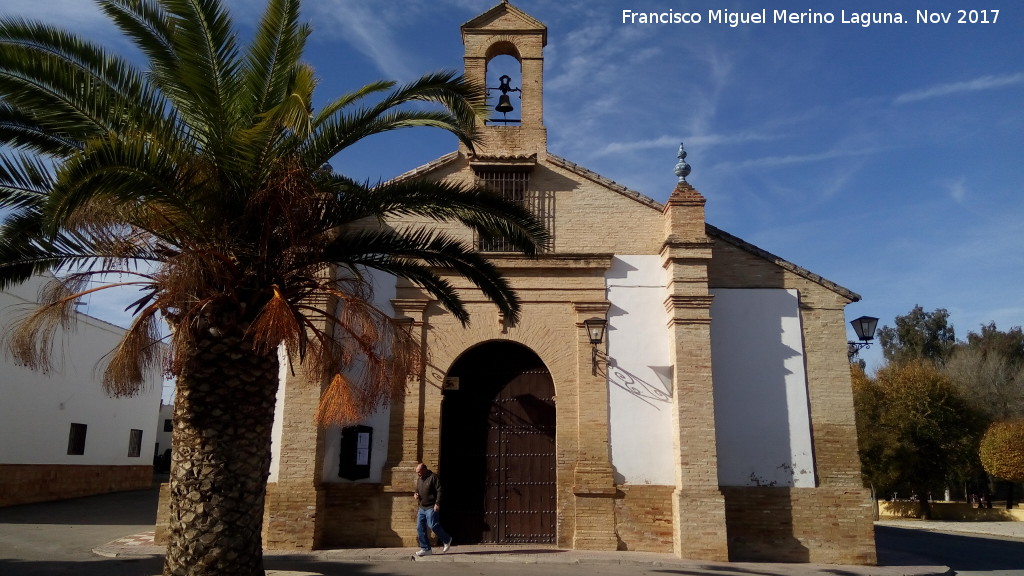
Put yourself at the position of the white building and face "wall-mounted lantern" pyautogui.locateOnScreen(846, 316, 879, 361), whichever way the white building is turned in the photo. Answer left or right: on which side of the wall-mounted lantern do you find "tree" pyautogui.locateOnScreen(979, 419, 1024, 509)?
left

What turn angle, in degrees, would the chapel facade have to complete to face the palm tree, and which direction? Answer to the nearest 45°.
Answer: approximately 45° to its right

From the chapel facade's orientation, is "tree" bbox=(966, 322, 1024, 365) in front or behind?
behind

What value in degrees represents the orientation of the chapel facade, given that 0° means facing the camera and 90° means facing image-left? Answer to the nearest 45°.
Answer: approximately 0°

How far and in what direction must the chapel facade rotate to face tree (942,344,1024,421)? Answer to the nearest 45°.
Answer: approximately 135° to its left

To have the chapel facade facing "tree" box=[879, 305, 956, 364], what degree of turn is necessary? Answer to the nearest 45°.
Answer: approximately 135° to its left

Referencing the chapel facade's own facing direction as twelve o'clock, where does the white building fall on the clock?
The white building is roughly at 4 o'clock from the chapel facade.

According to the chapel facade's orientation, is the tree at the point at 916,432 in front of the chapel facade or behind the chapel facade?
behind

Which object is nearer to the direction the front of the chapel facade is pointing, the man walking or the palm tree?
the palm tree
